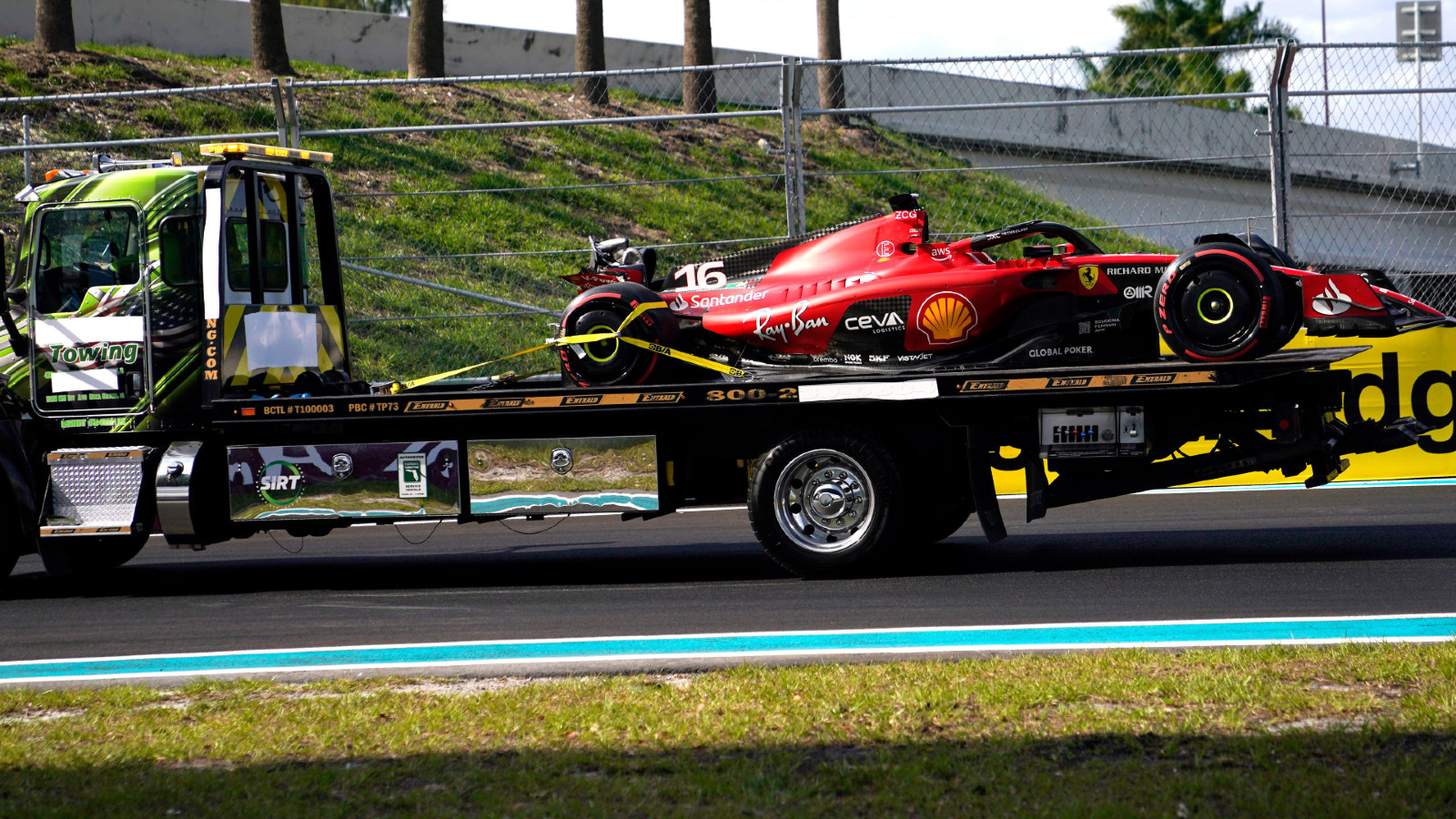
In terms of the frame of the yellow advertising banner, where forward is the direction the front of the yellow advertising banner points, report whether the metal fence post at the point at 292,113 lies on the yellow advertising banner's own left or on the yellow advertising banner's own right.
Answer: on the yellow advertising banner's own right

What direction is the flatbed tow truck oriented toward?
to the viewer's left

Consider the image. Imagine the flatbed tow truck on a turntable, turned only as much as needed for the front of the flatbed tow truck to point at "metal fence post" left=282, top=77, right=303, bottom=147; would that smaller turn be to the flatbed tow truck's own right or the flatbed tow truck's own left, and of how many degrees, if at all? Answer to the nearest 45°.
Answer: approximately 90° to the flatbed tow truck's own right

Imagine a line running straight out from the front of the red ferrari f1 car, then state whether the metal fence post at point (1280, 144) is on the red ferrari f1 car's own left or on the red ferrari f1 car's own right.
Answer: on the red ferrari f1 car's own left

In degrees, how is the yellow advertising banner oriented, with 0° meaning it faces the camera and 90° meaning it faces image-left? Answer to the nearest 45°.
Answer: approximately 0°

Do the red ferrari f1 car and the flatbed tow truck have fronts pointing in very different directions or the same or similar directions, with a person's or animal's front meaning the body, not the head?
very different directions

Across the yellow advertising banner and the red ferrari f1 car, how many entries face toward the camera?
1

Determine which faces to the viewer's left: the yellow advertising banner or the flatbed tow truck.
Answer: the flatbed tow truck

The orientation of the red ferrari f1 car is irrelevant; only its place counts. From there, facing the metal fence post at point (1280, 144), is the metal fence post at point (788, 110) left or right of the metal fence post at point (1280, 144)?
left

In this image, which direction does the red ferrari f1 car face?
to the viewer's right

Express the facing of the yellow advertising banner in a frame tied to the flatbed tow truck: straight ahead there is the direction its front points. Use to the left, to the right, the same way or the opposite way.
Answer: to the left
